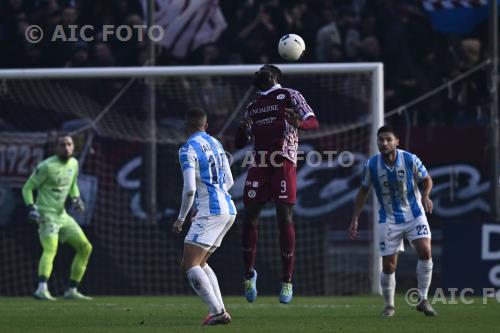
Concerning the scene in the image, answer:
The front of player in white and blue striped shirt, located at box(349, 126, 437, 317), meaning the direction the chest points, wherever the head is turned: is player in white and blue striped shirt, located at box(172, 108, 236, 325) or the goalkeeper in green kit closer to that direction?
the player in white and blue striped shirt

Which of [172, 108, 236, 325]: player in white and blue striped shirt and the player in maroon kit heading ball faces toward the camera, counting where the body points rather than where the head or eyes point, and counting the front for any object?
the player in maroon kit heading ball

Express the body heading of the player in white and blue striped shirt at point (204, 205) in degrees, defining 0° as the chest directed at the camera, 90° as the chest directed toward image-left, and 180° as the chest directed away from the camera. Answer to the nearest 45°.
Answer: approximately 135°

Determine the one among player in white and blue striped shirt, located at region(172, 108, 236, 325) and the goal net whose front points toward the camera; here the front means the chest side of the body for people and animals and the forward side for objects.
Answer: the goal net

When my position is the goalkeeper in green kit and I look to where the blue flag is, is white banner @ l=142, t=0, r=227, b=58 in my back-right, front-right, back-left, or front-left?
front-left

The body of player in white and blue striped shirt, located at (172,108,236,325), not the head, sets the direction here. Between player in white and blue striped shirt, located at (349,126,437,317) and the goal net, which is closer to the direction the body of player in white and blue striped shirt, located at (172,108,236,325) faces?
the goal net

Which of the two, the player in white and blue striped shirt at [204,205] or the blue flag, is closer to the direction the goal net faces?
the player in white and blue striped shirt

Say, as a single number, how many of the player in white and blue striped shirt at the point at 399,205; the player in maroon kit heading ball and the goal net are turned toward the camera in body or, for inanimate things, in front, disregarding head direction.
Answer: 3

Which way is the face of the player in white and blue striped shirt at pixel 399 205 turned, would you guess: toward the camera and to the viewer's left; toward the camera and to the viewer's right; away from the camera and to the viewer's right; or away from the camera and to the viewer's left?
toward the camera and to the viewer's left

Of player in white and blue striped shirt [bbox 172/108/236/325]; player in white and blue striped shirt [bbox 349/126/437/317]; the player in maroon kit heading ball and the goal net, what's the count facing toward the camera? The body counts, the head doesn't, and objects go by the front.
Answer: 3

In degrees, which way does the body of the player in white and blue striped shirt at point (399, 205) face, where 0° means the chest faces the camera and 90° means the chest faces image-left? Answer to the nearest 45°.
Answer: approximately 0°

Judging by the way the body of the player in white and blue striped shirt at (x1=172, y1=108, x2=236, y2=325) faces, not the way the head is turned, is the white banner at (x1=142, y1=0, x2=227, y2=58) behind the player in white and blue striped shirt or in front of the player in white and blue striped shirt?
in front

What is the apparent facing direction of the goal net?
toward the camera

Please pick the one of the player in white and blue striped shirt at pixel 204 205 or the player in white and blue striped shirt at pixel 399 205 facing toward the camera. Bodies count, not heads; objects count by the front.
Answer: the player in white and blue striped shirt at pixel 399 205

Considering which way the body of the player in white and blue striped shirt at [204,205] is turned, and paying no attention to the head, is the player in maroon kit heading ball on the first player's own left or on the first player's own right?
on the first player's own right
